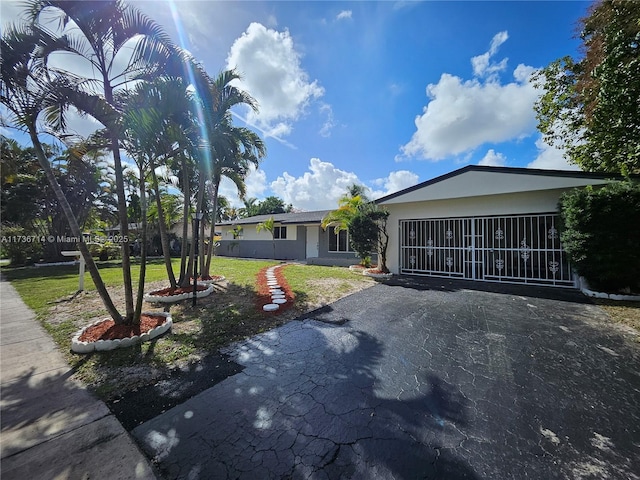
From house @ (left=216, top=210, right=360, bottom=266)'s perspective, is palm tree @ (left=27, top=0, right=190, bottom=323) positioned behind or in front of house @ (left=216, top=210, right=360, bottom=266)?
in front

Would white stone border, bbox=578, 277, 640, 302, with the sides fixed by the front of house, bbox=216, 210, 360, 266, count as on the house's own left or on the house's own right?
on the house's own left

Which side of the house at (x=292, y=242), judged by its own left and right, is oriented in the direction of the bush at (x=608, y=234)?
left

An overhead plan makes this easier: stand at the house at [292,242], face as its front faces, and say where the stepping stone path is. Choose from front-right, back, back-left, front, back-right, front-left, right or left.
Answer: front-left

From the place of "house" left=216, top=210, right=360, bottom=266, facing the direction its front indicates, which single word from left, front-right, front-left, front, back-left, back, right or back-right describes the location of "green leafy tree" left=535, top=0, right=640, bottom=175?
left

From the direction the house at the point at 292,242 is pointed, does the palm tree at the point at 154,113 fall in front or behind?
in front

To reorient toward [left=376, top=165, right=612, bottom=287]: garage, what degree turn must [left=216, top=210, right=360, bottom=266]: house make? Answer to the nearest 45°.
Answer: approximately 90° to its left

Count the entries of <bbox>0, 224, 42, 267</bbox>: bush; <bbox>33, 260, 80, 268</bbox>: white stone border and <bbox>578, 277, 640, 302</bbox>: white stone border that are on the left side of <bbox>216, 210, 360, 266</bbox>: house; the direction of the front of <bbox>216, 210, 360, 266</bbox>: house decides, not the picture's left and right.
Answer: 1

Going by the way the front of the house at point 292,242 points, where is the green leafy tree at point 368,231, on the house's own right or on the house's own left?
on the house's own left
